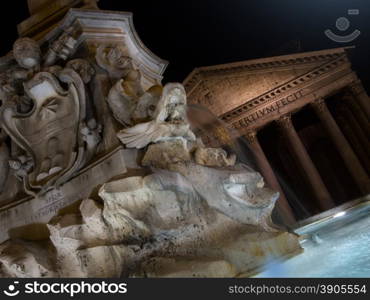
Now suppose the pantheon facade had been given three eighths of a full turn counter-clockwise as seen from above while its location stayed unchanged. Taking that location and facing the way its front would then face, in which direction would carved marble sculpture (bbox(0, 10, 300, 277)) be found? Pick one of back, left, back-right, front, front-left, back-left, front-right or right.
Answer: back-right

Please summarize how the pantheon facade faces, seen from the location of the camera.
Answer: facing the viewer
